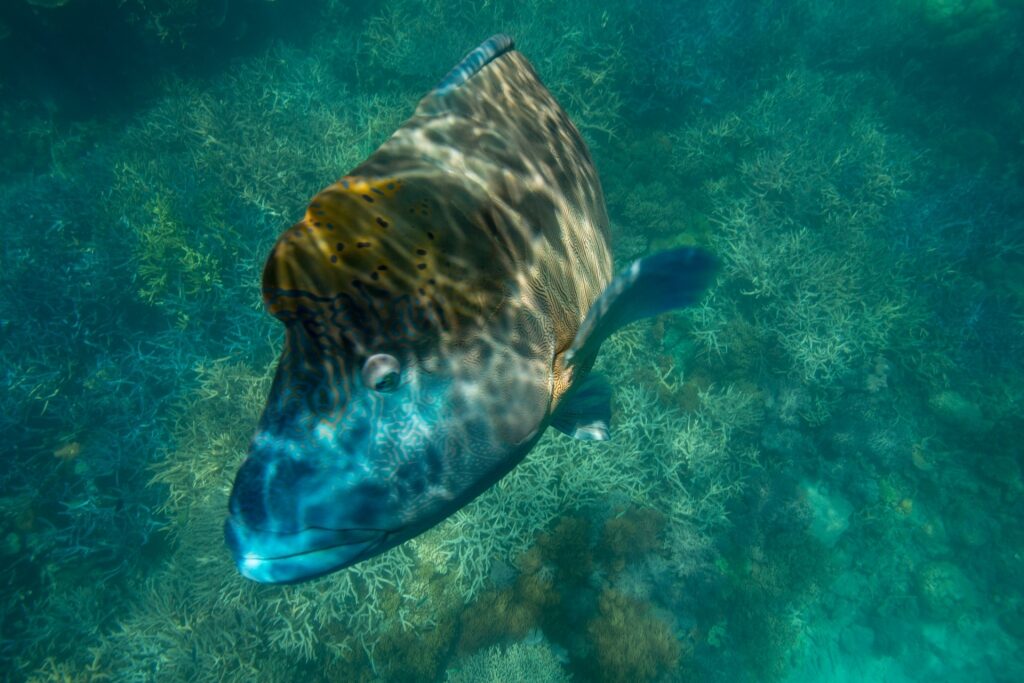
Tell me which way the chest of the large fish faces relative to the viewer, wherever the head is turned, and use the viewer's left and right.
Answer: facing the viewer and to the left of the viewer
